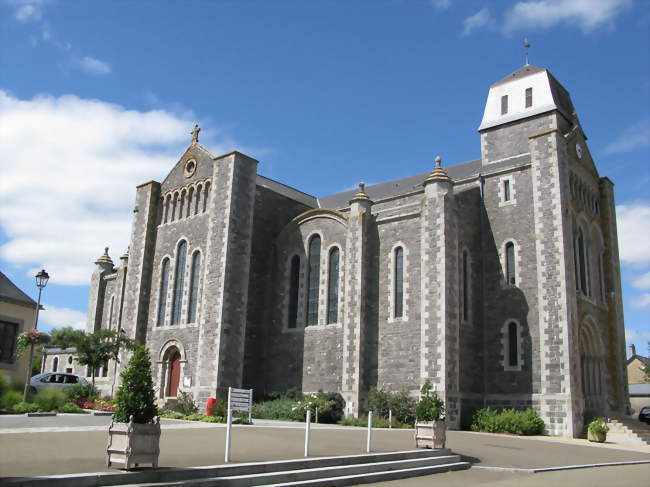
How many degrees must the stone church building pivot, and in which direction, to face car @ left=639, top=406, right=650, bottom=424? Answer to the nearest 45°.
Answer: approximately 90° to its left
